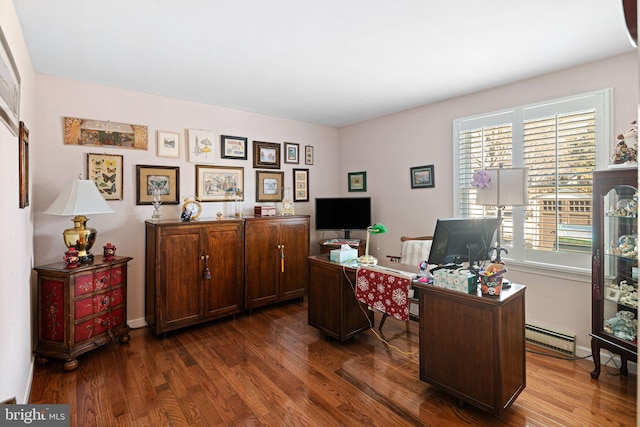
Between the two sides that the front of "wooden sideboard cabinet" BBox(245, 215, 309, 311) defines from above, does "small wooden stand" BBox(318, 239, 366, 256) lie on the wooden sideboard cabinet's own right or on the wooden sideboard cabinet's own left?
on the wooden sideboard cabinet's own left

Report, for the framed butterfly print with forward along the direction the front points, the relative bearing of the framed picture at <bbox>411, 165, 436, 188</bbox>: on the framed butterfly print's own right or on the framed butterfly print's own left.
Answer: on the framed butterfly print's own left

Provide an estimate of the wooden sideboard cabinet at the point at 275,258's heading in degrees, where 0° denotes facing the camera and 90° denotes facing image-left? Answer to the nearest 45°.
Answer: approximately 315°

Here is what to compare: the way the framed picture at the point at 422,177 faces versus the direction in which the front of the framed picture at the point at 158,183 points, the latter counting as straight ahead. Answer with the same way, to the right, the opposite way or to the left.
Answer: to the right

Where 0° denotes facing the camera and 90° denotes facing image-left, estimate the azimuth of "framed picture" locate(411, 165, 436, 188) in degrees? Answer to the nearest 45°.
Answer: approximately 45°

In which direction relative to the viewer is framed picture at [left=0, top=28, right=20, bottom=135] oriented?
to the viewer's right
